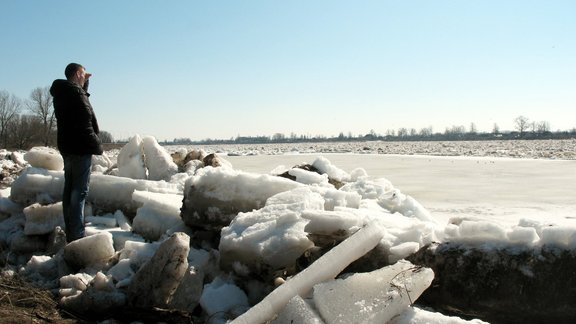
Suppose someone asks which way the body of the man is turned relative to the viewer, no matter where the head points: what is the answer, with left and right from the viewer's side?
facing to the right of the viewer

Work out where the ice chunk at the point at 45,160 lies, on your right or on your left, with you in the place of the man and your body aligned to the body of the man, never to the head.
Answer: on your left

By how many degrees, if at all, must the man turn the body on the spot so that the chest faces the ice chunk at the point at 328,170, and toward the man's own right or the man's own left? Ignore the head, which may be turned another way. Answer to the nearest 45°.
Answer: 0° — they already face it

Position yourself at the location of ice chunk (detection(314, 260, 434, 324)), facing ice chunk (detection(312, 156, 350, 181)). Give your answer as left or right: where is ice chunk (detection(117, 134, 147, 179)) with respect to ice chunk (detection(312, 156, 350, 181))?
left

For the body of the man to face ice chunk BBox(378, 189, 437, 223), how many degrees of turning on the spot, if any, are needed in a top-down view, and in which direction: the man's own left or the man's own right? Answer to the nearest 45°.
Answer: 0° — they already face it

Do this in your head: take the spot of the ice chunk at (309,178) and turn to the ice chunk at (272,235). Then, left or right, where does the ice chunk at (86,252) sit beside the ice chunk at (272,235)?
right

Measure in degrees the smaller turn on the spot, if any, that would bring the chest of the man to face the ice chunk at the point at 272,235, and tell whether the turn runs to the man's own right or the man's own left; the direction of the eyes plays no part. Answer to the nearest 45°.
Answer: approximately 45° to the man's own right

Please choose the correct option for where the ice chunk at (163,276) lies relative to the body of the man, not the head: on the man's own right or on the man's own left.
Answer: on the man's own right

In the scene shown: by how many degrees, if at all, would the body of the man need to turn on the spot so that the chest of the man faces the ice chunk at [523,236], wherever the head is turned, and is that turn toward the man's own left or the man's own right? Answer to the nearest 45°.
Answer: approximately 45° to the man's own right

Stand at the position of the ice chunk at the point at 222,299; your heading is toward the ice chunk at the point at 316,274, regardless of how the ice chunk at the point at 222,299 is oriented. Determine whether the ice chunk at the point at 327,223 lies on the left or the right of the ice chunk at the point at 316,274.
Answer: left

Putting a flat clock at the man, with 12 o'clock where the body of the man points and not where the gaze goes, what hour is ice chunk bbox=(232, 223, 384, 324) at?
The ice chunk is roughly at 2 o'clock from the man.
